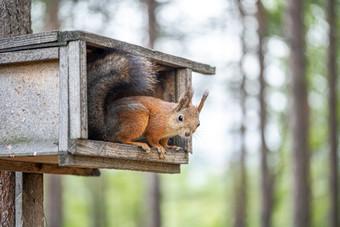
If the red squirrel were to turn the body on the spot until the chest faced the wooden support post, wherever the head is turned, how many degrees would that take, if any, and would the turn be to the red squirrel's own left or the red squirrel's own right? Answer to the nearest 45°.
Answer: approximately 135° to the red squirrel's own right

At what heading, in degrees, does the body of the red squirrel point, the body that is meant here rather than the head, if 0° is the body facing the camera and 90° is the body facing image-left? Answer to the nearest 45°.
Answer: approximately 315°

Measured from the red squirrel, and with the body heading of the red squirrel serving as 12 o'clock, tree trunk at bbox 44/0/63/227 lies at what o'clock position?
The tree trunk is roughly at 7 o'clock from the red squirrel.

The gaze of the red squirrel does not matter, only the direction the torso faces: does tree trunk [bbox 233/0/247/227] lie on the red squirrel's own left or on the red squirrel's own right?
on the red squirrel's own left

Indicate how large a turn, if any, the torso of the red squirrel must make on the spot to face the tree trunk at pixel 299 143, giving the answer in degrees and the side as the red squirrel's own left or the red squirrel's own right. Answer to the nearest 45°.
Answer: approximately 90° to the red squirrel's own left

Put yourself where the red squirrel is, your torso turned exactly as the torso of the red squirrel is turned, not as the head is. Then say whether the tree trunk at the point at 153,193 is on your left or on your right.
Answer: on your left

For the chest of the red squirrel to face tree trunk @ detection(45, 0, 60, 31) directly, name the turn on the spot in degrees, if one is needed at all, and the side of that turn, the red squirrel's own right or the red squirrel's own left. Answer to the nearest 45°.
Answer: approximately 135° to the red squirrel's own left

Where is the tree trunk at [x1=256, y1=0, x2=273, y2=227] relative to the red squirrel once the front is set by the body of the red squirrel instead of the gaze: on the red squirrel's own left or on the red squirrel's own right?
on the red squirrel's own left

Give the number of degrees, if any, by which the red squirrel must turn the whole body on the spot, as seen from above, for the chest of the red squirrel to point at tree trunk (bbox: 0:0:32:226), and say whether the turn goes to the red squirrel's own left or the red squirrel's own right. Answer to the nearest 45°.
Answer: approximately 135° to the red squirrel's own right
